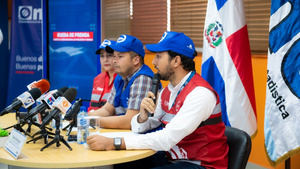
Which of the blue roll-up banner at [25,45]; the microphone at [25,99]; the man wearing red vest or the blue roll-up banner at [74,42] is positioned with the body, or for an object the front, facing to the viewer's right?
the microphone

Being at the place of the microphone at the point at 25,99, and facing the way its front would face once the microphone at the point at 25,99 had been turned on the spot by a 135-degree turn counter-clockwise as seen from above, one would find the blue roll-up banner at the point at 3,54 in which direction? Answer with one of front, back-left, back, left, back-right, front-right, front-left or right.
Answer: front-right

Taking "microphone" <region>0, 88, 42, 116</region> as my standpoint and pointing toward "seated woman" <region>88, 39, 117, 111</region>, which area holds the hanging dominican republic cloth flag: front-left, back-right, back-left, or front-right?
front-right

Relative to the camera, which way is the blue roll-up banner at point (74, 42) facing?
toward the camera

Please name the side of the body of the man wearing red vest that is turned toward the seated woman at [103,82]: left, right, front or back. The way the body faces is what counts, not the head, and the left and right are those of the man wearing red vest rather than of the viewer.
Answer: right

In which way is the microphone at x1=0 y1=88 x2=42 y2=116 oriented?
to the viewer's right

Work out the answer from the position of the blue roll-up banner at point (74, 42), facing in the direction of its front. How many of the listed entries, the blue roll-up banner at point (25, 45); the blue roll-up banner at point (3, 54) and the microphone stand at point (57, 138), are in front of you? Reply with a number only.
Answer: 1

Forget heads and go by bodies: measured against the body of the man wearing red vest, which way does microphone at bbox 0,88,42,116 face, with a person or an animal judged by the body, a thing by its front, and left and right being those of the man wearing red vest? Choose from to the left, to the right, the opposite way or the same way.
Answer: the opposite way

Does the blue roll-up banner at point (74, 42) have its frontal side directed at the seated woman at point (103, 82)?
yes

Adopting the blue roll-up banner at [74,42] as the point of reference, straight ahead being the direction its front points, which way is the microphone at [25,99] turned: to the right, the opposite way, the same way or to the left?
to the left

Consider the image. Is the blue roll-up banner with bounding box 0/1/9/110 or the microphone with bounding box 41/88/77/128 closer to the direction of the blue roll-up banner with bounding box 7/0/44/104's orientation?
the microphone

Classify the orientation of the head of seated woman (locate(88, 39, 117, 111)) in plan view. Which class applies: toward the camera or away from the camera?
toward the camera

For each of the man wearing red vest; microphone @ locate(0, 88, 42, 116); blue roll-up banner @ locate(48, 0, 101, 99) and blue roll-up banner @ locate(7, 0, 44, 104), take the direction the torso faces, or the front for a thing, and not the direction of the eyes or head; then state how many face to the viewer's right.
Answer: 1
